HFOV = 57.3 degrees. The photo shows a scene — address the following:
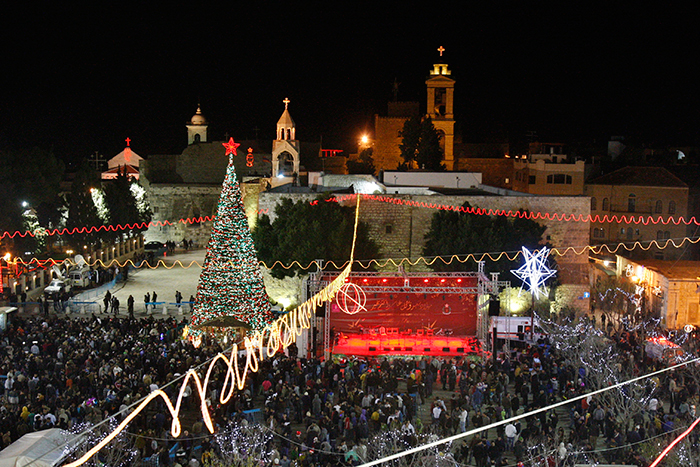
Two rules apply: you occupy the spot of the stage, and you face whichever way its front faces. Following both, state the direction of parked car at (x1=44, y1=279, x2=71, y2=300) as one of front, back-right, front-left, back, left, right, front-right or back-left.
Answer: right

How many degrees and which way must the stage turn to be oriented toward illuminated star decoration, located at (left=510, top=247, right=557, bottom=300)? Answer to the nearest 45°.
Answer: approximately 90° to its left

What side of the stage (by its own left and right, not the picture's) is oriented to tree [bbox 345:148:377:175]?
back

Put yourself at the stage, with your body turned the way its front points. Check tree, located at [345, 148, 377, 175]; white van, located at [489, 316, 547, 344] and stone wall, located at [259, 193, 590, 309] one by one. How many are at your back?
2

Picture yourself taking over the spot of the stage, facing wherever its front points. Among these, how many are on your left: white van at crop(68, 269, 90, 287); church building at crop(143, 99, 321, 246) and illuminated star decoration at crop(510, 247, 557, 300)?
1

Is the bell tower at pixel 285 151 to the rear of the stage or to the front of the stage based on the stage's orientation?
to the rear

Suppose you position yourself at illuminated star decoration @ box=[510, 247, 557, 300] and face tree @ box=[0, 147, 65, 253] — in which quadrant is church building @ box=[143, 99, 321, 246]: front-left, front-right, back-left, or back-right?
front-right

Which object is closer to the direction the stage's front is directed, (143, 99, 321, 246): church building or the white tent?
the white tent

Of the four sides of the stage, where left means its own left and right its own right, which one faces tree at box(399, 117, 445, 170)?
back

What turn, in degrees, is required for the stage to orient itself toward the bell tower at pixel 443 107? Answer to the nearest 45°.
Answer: approximately 180°

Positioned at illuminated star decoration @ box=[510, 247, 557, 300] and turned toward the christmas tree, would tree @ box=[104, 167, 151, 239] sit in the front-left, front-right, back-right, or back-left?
front-right

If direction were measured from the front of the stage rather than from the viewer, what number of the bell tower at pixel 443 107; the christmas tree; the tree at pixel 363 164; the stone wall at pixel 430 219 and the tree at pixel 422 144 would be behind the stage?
4

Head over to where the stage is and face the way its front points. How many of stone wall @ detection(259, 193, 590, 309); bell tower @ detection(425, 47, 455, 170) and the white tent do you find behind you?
2

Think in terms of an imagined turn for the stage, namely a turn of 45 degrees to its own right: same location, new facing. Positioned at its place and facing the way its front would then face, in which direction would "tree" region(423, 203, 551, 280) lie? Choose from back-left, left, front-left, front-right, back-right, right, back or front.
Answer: back

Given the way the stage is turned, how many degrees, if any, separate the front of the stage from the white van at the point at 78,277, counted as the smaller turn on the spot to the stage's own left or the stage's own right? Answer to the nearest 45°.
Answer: approximately 90° to the stage's own right

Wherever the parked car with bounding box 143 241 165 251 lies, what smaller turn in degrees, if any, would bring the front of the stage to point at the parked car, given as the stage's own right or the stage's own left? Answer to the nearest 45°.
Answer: approximately 135° to the stage's own right

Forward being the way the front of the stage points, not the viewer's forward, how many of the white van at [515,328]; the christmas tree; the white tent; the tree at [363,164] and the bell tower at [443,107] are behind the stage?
2

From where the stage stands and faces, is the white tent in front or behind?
in front

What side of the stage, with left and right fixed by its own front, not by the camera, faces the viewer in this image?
front
